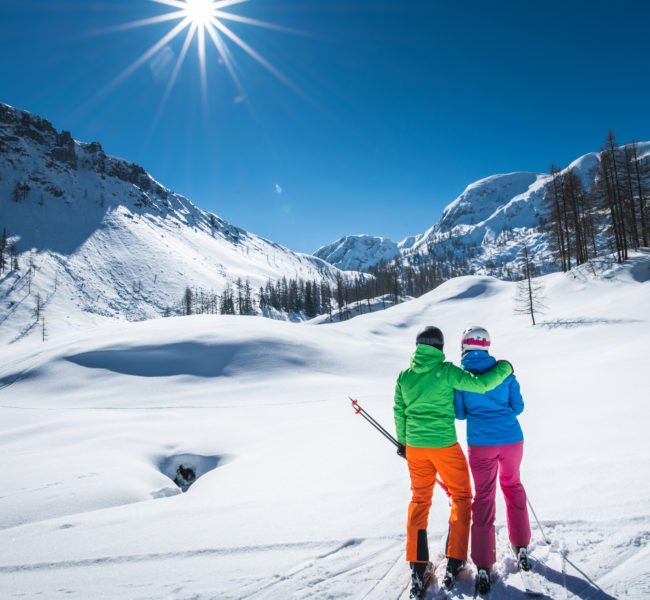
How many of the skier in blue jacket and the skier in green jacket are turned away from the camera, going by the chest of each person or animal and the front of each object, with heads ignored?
2

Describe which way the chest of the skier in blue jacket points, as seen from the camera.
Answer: away from the camera

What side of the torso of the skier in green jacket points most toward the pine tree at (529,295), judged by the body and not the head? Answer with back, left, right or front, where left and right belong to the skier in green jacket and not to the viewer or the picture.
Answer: front

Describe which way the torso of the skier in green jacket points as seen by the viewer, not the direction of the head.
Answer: away from the camera

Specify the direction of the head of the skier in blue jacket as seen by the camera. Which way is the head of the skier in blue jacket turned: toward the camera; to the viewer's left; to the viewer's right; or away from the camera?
away from the camera

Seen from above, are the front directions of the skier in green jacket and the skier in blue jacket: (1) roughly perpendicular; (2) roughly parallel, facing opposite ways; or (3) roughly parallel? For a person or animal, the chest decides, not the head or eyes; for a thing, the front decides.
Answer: roughly parallel

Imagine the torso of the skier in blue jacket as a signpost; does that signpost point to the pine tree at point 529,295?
yes

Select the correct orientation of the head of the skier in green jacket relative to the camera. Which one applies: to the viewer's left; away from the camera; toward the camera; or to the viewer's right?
away from the camera
